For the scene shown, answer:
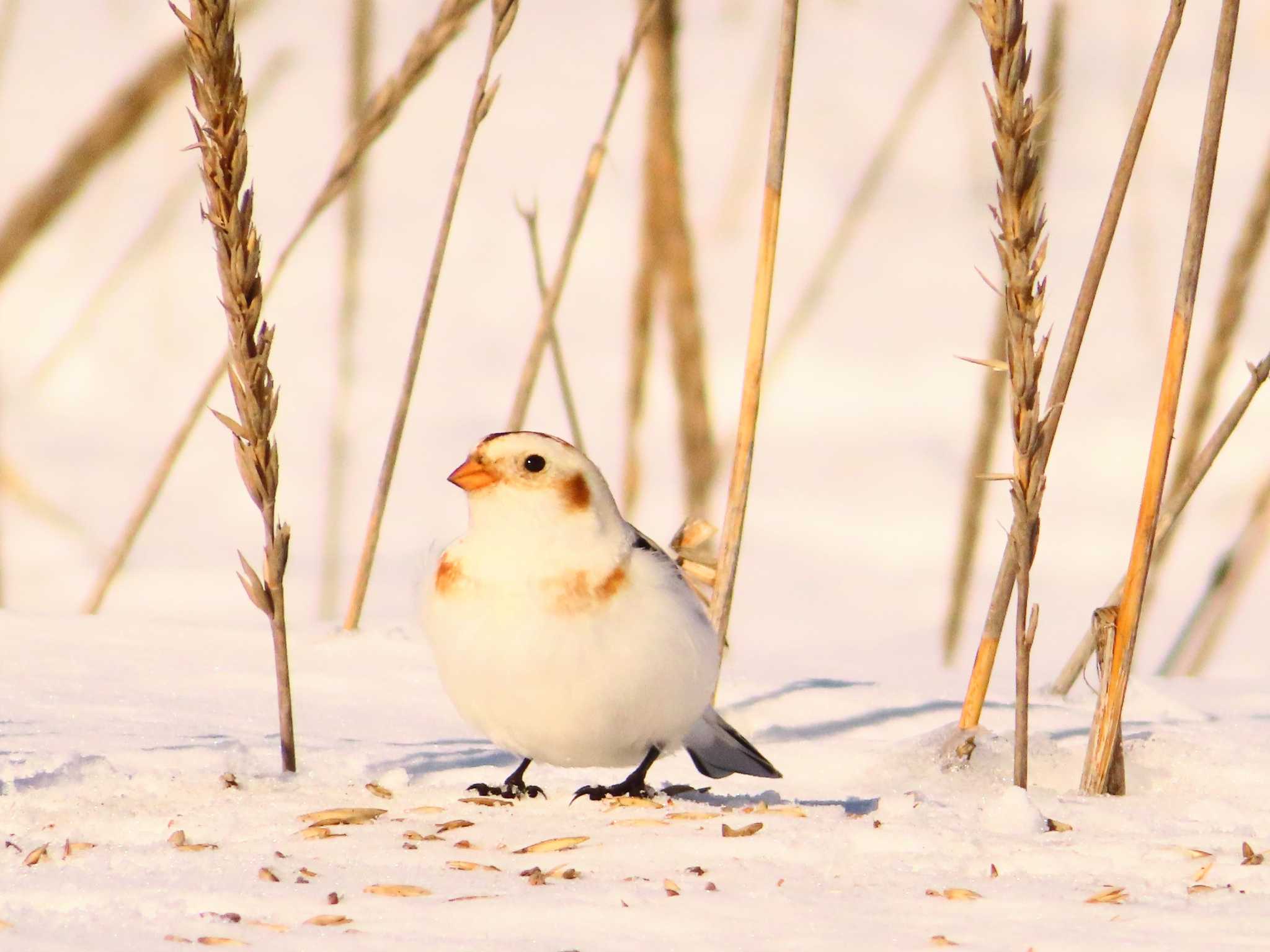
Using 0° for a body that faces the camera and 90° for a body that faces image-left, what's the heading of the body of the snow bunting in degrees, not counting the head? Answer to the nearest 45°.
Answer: approximately 45°

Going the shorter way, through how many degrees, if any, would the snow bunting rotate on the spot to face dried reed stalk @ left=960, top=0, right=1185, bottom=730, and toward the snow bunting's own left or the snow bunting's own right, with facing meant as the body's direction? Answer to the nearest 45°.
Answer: approximately 135° to the snow bunting's own left

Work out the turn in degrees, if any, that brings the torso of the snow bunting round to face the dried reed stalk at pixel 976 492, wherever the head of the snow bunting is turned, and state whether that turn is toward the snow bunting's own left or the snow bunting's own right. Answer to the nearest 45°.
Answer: approximately 180°

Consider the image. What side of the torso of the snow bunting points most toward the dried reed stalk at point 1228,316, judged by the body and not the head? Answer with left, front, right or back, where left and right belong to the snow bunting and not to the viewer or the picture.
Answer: back

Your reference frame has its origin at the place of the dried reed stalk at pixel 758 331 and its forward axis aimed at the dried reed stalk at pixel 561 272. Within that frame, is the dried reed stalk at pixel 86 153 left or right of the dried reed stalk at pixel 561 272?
left

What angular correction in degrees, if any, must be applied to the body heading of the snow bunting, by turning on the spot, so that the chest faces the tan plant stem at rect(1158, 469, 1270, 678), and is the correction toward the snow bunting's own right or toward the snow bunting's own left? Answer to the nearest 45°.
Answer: approximately 180°
